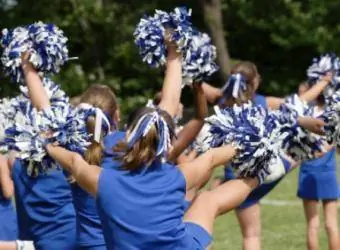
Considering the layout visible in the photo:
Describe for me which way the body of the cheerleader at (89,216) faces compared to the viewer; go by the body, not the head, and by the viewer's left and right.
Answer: facing away from the viewer

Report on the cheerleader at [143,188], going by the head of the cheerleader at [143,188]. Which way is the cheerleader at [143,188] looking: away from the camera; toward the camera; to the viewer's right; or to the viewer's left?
away from the camera

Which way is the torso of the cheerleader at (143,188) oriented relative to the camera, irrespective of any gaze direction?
away from the camera

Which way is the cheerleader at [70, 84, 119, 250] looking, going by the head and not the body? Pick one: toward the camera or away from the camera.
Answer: away from the camera
